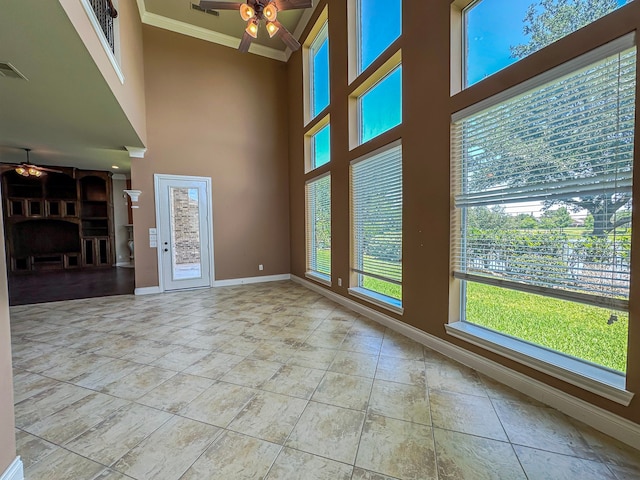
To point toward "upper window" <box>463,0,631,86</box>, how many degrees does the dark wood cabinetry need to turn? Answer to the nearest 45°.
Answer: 0° — it already faces it

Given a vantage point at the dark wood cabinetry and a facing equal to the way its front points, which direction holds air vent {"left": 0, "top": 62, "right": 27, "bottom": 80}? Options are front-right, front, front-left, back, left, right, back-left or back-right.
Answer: front

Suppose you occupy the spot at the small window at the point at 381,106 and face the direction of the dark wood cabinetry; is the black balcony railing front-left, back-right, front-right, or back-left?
front-left

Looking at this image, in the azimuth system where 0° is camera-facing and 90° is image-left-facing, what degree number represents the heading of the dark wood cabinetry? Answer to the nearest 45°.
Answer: approximately 0°

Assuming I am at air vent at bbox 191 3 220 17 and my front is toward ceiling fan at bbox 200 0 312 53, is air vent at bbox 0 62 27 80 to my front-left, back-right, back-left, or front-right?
front-right

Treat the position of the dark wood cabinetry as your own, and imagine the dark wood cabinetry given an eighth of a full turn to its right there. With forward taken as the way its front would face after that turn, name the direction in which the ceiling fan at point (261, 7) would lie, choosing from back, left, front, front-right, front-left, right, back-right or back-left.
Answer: front-left

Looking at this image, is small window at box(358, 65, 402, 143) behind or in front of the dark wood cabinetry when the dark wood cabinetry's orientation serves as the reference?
in front

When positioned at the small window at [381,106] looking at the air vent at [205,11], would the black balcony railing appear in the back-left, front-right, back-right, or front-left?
front-left

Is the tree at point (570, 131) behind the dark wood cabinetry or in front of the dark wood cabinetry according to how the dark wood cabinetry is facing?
in front

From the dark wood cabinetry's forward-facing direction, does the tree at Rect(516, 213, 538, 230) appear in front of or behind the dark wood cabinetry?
in front

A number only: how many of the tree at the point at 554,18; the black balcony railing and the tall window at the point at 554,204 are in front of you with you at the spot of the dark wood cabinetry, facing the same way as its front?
3
